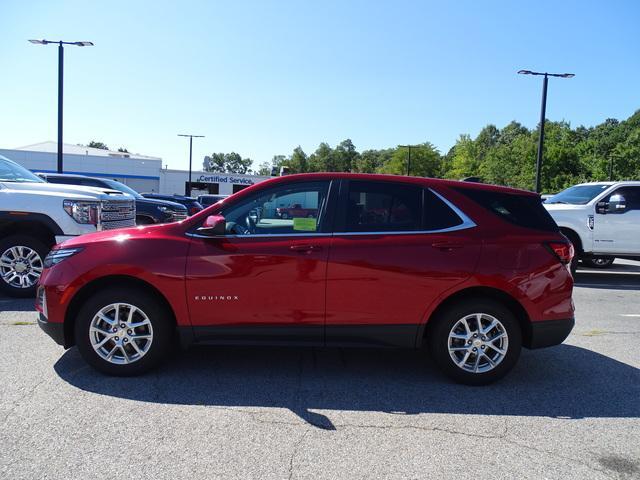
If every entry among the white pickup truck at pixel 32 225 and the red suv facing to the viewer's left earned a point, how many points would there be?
1

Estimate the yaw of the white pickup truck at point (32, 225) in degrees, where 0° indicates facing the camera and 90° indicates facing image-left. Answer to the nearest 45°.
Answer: approximately 315°

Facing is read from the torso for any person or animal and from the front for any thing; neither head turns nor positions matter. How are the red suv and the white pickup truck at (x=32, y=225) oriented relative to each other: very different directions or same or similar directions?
very different directions

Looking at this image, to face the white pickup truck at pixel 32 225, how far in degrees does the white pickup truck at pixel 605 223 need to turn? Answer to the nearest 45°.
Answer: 0° — it already faces it

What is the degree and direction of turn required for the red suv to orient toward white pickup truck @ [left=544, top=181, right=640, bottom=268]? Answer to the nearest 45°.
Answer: approximately 135° to its right

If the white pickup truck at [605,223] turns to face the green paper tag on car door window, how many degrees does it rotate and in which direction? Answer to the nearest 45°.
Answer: approximately 45° to its left

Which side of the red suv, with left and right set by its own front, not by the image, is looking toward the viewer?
left
